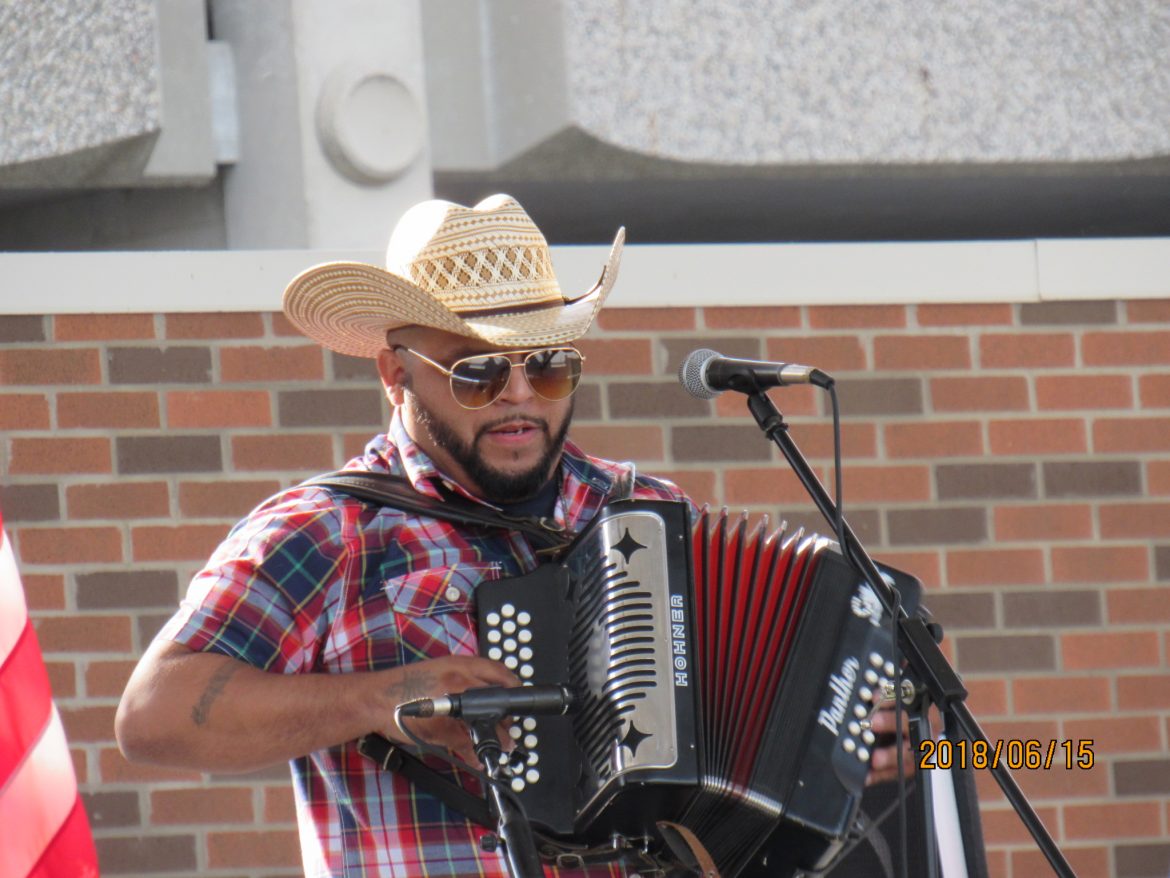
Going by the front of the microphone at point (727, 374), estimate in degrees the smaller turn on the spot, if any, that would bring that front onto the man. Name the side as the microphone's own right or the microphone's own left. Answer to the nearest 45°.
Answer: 0° — it already faces them

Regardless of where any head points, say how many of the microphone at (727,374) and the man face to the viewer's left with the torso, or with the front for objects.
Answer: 1

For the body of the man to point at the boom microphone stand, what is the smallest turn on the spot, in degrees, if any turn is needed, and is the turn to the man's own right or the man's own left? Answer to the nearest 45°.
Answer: approximately 45° to the man's own left

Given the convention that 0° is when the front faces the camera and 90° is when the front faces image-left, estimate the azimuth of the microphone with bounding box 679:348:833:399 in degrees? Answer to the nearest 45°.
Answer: approximately 90°

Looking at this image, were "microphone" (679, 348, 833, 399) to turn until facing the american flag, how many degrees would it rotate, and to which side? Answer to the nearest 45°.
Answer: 0° — it already faces it
